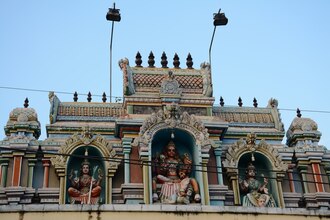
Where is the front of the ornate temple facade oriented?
toward the camera
